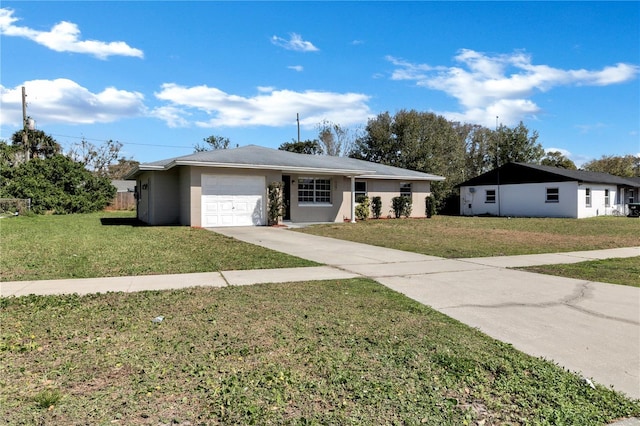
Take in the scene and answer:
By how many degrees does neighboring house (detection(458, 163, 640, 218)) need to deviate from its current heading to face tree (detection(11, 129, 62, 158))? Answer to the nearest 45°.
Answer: approximately 135° to its right

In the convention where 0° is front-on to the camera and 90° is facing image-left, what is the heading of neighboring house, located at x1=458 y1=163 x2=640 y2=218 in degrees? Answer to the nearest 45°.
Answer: approximately 315°

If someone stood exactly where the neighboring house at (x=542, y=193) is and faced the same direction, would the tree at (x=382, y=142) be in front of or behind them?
behind

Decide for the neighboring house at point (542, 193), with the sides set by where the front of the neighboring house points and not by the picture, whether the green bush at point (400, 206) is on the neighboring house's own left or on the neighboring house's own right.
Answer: on the neighboring house's own right

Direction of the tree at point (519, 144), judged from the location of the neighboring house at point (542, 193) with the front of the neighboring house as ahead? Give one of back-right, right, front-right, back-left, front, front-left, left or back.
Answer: back-left

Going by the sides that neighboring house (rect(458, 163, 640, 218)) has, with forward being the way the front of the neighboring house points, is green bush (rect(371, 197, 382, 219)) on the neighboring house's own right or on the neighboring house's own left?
on the neighboring house's own right

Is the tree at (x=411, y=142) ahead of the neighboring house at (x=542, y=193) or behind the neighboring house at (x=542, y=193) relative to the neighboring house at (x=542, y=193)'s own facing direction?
behind

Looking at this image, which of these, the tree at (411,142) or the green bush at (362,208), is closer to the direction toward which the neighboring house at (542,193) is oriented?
the green bush

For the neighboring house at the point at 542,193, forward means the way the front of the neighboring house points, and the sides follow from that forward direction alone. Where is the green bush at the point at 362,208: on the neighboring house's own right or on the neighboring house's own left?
on the neighboring house's own right
